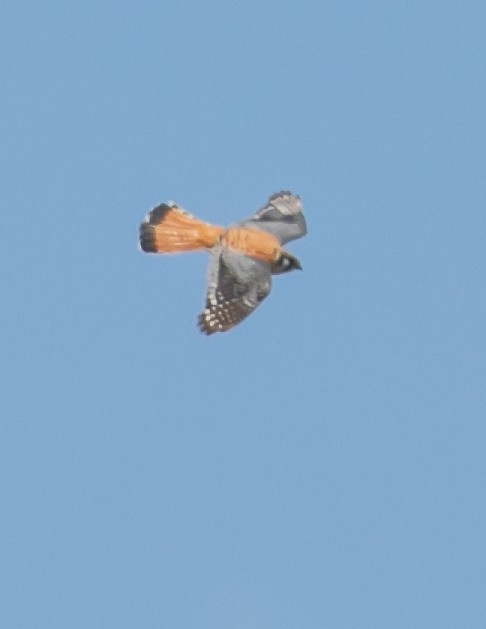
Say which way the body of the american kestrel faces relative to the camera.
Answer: to the viewer's right
